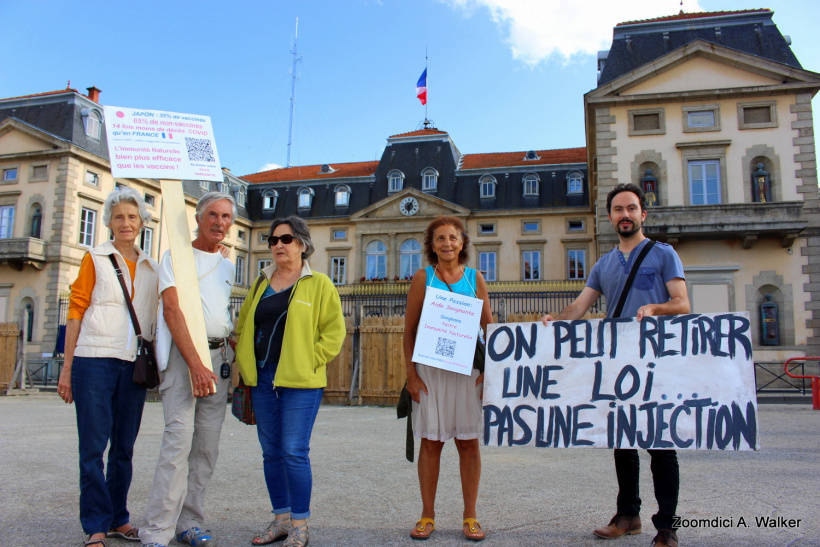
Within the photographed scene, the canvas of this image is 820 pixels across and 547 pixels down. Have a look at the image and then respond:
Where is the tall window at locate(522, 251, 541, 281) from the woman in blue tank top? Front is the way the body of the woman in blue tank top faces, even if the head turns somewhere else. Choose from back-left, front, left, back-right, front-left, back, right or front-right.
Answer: back

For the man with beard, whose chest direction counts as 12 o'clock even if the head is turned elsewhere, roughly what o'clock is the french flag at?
The french flag is roughly at 4 o'clock from the man with beard.

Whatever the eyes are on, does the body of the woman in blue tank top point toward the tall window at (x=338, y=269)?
no

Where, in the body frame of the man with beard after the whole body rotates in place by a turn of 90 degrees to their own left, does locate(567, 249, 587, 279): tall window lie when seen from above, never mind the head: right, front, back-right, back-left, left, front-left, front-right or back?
back-left

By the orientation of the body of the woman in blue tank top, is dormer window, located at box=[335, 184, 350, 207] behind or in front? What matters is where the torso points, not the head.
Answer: behind

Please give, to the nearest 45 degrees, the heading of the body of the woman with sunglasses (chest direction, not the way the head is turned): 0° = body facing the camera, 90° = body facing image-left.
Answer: approximately 45°

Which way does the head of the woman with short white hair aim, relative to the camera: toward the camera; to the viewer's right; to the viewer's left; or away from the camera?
toward the camera

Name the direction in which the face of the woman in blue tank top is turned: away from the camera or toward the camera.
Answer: toward the camera

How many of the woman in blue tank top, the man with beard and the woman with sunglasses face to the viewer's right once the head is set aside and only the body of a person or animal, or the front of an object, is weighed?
0

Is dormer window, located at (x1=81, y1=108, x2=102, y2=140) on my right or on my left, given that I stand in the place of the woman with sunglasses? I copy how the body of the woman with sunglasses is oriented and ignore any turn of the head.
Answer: on my right

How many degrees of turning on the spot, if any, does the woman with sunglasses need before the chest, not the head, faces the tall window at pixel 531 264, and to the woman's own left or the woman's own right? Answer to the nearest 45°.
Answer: approximately 180°

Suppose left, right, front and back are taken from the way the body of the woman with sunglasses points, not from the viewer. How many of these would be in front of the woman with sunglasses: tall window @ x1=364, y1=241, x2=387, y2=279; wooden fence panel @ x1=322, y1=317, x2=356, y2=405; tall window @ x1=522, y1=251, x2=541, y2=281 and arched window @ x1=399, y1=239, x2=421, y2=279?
0

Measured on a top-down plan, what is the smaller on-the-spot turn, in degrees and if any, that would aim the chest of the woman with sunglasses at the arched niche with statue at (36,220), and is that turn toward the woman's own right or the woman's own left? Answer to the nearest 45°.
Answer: approximately 90° to the woman's own right

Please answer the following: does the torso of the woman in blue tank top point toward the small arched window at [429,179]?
no

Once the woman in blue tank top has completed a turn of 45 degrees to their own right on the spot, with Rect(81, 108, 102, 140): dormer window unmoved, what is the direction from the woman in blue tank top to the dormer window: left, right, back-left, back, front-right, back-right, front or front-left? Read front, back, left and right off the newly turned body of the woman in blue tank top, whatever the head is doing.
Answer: right

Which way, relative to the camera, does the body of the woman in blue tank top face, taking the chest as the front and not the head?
toward the camera

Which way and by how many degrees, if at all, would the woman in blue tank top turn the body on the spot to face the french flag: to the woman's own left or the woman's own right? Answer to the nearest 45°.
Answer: approximately 180°

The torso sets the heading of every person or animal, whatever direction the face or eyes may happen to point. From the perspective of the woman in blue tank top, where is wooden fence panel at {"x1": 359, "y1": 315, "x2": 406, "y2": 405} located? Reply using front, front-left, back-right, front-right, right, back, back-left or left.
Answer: back

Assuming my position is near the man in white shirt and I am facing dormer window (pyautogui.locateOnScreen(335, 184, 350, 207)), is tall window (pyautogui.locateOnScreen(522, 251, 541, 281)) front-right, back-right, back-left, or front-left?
front-right
